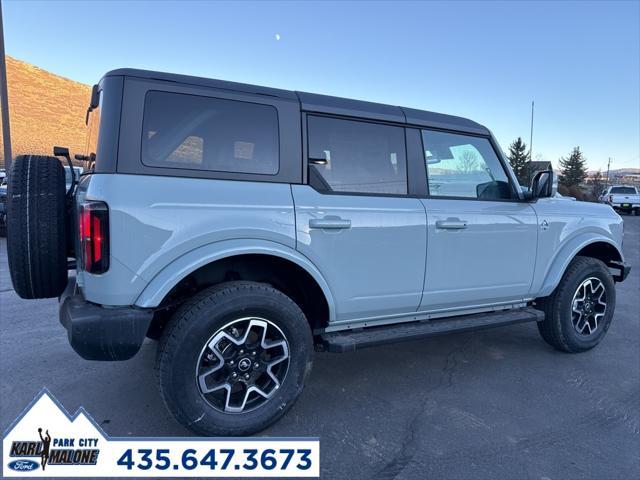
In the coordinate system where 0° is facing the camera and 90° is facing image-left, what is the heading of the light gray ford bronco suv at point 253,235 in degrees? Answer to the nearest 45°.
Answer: approximately 225°

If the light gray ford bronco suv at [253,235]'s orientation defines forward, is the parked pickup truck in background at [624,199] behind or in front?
in front

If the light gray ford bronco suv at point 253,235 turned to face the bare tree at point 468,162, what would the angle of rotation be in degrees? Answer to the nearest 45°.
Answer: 0° — it already faces it
